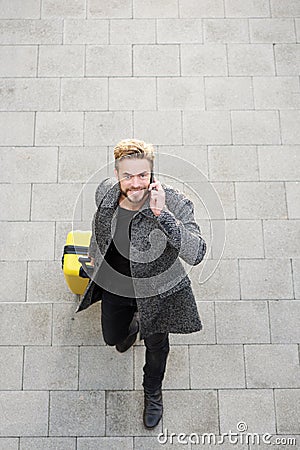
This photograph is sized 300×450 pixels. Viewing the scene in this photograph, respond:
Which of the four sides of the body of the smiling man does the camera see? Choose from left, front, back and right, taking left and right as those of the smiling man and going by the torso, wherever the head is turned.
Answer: front

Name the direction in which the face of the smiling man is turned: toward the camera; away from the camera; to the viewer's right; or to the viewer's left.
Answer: toward the camera
